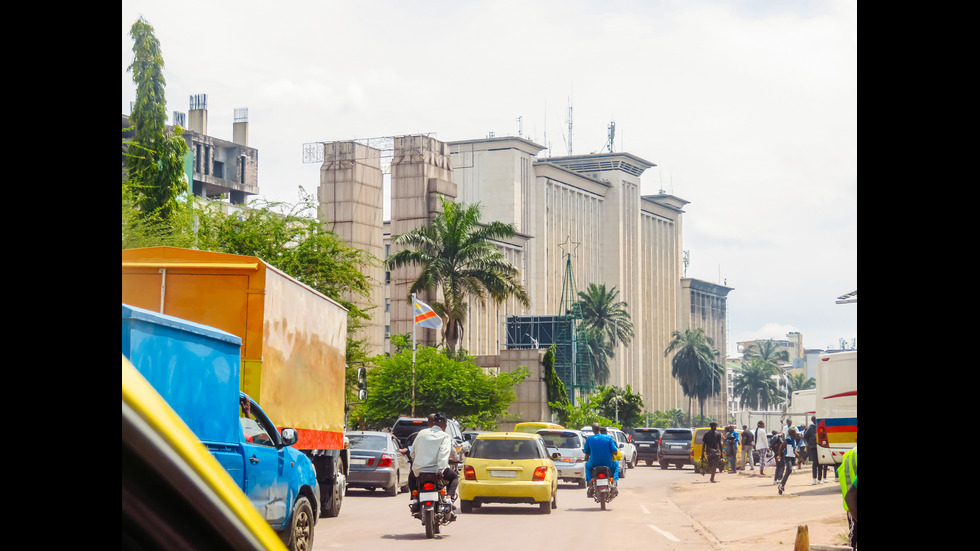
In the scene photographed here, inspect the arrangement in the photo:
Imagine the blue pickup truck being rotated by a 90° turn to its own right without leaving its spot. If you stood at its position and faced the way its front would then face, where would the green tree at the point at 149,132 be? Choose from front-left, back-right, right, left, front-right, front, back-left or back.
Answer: back-left

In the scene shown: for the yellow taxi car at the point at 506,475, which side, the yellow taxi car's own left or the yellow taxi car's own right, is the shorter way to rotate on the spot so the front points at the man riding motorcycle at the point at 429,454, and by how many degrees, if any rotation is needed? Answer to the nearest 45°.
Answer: approximately 180°

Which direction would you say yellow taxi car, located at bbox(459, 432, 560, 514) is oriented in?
away from the camera

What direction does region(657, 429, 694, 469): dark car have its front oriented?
away from the camera

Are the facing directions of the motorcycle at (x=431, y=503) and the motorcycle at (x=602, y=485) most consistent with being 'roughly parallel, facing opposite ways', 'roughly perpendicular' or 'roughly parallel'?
roughly parallel

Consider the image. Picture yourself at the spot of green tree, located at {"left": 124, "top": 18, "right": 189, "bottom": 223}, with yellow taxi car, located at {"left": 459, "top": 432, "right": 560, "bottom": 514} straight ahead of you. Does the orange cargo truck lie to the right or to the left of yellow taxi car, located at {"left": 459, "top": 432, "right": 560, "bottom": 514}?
right

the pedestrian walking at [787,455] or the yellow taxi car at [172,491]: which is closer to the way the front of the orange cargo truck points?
the pedestrian walking

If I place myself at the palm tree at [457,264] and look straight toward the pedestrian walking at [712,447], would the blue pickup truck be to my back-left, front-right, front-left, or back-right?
front-right

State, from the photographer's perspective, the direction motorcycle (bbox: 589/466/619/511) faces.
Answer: facing away from the viewer

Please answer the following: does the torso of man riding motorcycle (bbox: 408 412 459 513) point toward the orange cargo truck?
no

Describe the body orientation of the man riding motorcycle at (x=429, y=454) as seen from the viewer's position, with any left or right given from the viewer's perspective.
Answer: facing away from the viewer

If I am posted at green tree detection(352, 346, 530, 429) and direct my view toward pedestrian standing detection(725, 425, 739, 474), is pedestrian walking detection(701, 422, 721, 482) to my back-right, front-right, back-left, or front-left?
front-right

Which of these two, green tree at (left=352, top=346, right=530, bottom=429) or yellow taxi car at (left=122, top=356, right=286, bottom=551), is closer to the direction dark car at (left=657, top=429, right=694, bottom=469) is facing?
the green tree

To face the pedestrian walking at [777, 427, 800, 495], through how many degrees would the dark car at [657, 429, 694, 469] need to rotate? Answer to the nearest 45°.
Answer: approximately 180°

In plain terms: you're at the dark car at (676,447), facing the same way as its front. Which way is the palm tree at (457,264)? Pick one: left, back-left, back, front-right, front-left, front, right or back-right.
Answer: left

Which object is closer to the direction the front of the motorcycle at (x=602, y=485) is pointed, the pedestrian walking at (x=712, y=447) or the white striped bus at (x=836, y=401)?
the pedestrian walking

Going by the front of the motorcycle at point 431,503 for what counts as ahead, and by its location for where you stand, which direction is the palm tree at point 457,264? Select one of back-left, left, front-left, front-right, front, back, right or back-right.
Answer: front

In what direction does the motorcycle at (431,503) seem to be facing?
away from the camera

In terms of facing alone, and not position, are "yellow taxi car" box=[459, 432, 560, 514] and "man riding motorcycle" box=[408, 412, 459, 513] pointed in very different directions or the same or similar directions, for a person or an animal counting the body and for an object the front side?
same or similar directions
